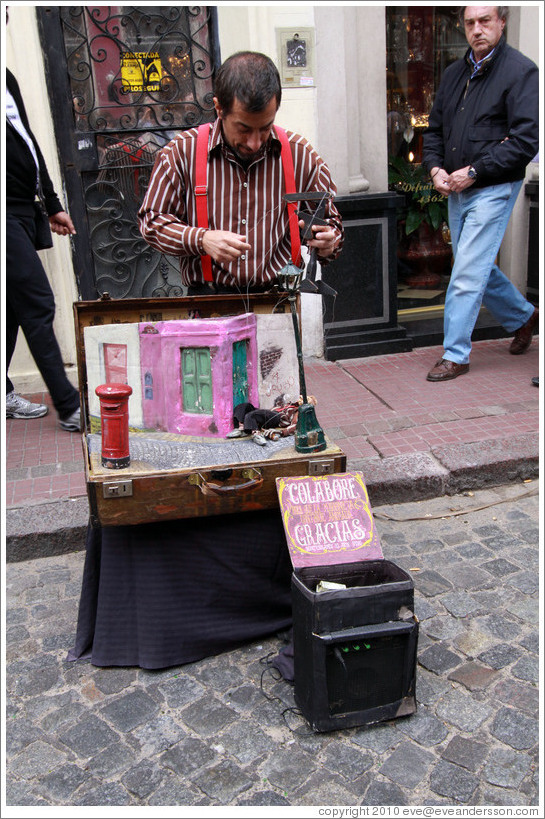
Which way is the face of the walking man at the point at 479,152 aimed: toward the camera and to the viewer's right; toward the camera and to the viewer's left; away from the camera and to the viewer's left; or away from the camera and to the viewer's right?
toward the camera and to the viewer's left

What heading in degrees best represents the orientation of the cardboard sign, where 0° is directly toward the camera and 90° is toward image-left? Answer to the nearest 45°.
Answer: approximately 0°

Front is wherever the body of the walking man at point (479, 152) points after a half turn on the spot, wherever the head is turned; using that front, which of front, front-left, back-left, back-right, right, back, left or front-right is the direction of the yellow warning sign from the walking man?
back-left

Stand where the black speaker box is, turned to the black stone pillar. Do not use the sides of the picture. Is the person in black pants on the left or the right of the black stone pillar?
left

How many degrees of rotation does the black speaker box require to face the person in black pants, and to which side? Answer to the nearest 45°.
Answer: approximately 135° to its right

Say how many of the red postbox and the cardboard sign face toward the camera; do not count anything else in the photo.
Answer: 2

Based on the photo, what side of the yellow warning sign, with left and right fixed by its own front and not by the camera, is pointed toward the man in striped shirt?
front
